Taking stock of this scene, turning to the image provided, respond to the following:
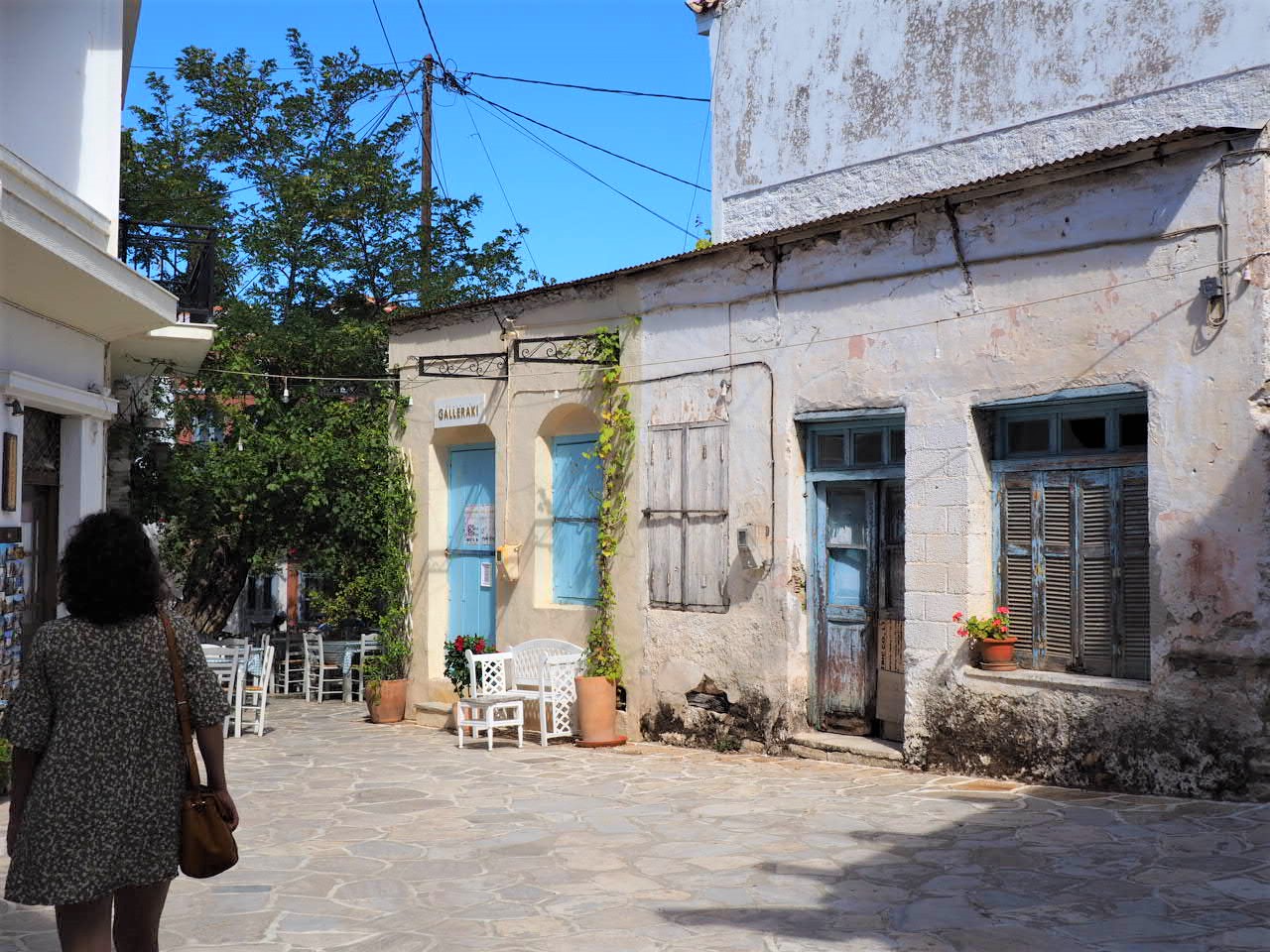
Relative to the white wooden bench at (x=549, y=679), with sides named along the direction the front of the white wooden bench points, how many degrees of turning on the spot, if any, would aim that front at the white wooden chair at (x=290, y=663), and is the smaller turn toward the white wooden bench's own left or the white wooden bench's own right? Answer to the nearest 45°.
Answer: approximately 90° to the white wooden bench's own right

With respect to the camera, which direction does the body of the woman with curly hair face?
away from the camera

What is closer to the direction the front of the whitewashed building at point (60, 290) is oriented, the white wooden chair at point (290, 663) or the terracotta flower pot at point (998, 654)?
the terracotta flower pot

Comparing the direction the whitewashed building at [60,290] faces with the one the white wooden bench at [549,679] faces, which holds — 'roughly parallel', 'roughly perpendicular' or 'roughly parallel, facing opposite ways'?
roughly perpendicular

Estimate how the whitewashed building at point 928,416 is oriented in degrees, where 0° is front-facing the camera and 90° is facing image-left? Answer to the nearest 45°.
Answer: approximately 45°

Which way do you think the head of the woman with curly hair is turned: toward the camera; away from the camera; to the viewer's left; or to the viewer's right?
away from the camera

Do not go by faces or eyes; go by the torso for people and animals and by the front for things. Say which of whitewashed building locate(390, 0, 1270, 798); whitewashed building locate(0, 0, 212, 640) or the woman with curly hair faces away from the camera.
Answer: the woman with curly hair

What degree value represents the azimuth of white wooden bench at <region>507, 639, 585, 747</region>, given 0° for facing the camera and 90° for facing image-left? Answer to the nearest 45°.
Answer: approximately 45°
